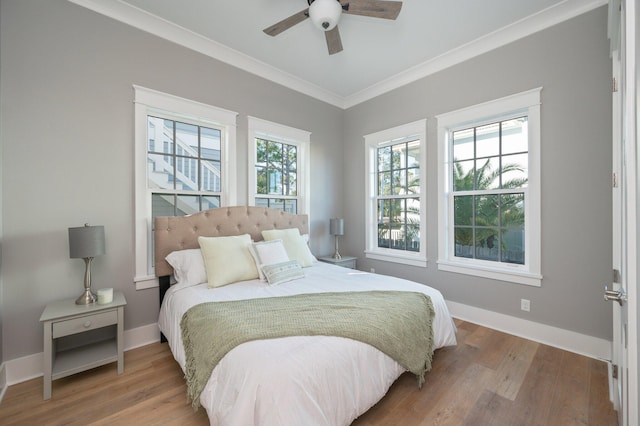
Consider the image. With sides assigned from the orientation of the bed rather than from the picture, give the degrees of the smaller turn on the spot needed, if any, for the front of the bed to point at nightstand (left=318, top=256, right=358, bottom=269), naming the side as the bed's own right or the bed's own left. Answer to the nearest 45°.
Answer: approximately 135° to the bed's own left

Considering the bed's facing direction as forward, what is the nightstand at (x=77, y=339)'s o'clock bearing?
The nightstand is roughly at 5 o'clock from the bed.

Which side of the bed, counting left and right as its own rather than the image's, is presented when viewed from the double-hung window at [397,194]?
left

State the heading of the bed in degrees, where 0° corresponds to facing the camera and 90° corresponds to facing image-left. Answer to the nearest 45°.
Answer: approximately 315°
